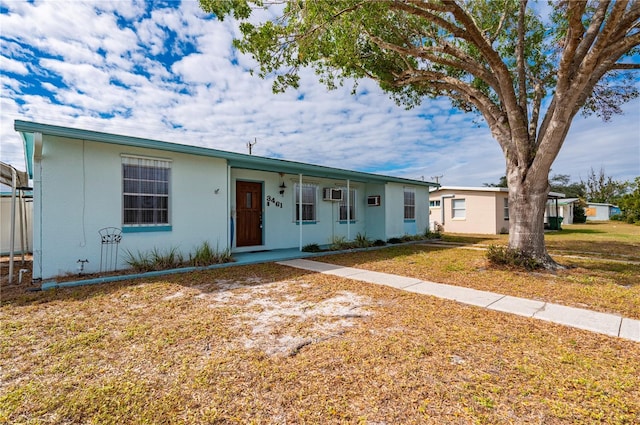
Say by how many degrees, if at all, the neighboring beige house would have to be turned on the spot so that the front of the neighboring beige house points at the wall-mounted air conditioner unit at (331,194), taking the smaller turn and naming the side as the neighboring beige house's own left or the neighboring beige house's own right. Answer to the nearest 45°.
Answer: approximately 90° to the neighboring beige house's own right

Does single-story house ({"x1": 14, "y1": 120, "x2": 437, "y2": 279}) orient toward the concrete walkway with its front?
yes

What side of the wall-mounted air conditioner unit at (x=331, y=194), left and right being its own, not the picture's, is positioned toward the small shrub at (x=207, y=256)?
right

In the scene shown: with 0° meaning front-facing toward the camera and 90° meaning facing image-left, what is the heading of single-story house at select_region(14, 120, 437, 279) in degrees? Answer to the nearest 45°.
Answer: approximately 315°

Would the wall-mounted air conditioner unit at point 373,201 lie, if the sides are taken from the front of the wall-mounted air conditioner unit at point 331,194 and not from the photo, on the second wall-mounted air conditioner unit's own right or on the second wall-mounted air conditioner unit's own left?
on the second wall-mounted air conditioner unit's own left

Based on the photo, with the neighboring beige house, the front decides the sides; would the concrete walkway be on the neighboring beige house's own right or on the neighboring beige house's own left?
on the neighboring beige house's own right
